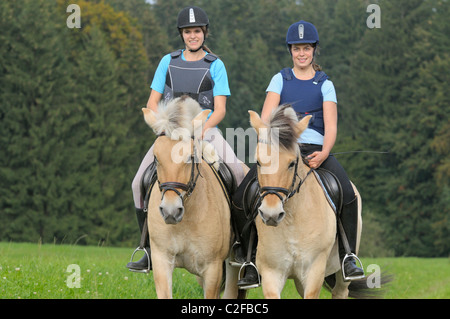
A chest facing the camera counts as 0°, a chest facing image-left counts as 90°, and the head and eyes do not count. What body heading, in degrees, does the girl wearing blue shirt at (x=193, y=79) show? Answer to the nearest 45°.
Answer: approximately 0°

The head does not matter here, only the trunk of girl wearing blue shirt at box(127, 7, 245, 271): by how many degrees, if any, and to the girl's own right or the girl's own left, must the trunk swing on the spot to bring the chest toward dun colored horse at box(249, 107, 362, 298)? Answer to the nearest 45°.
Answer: approximately 45° to the girl's own left
